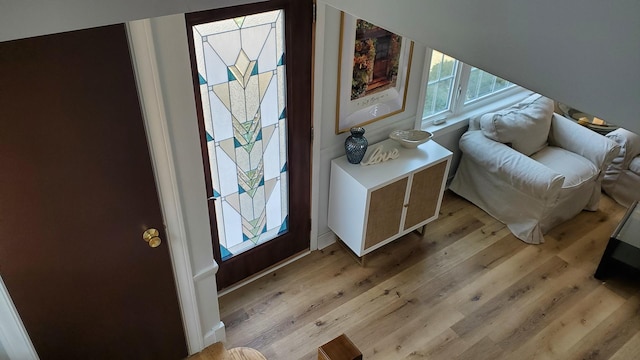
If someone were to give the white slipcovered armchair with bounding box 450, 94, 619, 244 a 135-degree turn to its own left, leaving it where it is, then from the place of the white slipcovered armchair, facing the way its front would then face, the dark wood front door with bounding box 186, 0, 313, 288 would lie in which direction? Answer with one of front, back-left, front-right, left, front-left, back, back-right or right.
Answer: back-left

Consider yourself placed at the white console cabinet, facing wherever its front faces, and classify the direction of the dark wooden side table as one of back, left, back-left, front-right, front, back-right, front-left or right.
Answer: front-left

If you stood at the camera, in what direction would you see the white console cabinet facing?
facing the viewer and to the right of the viewer

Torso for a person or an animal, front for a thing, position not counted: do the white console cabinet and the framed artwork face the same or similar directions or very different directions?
same or similar directions

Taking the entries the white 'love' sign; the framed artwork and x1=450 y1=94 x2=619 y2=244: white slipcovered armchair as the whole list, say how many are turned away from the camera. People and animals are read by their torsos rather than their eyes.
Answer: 0

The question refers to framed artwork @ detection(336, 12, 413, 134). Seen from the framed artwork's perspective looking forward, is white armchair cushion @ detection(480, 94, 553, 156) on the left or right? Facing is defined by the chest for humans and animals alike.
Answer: on its left

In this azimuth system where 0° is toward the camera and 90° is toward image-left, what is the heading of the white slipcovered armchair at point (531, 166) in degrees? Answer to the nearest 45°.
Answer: approximately 315°

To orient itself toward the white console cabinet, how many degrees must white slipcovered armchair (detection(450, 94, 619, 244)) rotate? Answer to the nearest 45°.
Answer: approximately 90° to its right

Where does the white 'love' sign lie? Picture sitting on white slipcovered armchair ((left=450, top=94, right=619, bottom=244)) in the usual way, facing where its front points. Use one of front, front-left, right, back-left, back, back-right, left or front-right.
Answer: right

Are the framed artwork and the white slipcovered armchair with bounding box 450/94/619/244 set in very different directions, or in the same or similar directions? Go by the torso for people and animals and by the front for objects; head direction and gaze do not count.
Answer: same or similar directions

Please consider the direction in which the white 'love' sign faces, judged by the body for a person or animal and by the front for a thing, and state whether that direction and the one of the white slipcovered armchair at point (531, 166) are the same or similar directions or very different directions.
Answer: same or similar directions

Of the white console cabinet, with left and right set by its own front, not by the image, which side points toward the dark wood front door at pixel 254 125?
right

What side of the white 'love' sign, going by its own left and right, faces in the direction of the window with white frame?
left

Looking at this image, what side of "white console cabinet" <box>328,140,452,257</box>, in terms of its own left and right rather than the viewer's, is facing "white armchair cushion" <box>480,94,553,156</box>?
left
